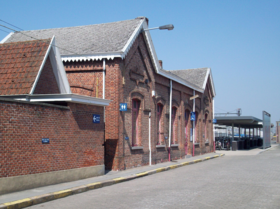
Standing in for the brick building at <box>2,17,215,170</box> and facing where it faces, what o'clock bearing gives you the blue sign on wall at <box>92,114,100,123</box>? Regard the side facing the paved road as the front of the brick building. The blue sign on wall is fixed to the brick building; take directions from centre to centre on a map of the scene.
The blue sign on wall is roughly at 2 o'clock from the brick building.

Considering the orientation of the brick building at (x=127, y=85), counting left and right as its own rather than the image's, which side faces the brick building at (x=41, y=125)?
right

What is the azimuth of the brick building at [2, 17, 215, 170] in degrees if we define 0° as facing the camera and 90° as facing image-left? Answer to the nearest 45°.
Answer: approximately 315°
